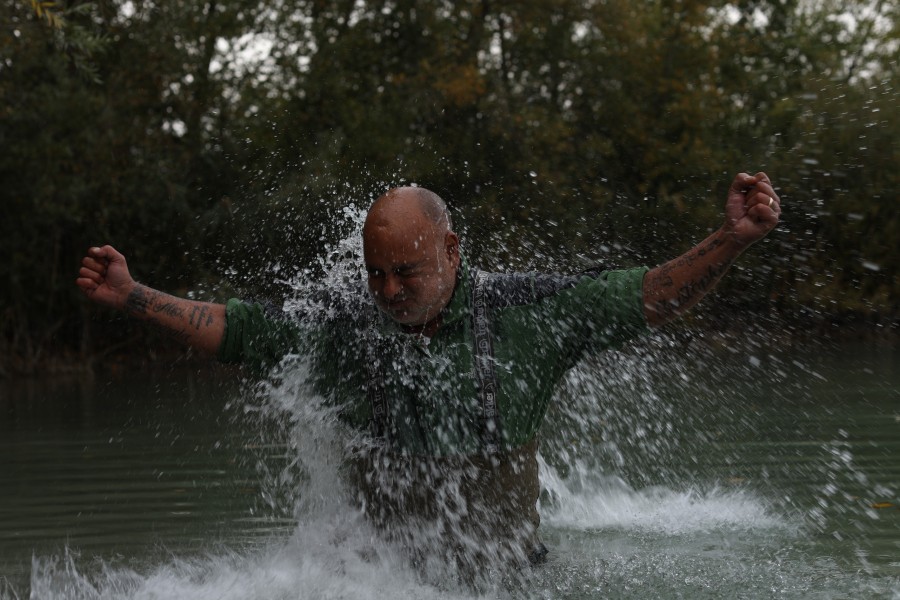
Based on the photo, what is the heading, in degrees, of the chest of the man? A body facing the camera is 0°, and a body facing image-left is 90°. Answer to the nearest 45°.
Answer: approximately 0°
